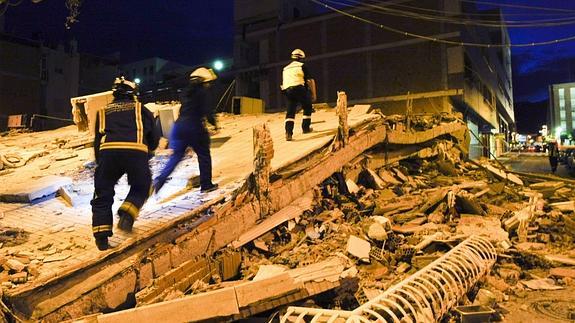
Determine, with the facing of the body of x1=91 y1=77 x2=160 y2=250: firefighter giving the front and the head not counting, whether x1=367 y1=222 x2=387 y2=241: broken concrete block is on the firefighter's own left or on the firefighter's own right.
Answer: on the firefighter's own right

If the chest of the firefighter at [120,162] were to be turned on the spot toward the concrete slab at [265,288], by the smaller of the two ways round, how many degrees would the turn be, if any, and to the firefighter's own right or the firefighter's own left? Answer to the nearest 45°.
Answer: approximately 135° to the firefighter's own right

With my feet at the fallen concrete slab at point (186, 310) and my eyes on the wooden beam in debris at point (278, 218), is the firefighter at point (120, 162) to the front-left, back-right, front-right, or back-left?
front-left

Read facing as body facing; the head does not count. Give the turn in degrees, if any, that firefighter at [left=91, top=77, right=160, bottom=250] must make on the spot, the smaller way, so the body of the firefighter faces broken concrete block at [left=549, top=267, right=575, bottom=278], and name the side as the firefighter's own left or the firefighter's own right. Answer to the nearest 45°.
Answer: approximately 90° to the firefighter's own right

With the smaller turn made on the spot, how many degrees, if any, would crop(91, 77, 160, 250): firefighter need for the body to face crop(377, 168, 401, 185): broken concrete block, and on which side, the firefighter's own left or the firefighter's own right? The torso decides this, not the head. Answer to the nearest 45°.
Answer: approximately 45° to the firefighter's own right

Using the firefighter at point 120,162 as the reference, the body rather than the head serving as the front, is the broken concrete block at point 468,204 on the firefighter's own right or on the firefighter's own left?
on the firefighter's own right

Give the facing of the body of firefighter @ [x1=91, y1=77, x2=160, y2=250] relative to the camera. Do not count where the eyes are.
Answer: away from the camera

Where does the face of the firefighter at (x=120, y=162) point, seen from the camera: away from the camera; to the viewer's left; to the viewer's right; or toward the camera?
away from the camera

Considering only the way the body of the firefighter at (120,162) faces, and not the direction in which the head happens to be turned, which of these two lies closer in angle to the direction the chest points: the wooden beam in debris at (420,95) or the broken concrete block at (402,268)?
the wooden beam in debris

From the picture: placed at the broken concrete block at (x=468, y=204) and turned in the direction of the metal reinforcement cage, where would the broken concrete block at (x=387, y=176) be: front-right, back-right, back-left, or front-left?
back-right

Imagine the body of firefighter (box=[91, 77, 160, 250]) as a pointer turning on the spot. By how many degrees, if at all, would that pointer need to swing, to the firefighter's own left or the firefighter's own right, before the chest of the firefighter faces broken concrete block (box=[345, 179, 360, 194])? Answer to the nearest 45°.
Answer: approximately 45° to the firefighter's own right

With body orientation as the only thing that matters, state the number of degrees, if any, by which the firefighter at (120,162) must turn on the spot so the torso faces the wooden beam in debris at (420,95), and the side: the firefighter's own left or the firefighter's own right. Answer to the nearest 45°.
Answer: approximately 45° to the firefighter's own right
